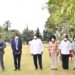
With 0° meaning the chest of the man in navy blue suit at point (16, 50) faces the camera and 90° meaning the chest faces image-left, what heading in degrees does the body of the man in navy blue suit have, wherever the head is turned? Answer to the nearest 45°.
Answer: approximately 0°

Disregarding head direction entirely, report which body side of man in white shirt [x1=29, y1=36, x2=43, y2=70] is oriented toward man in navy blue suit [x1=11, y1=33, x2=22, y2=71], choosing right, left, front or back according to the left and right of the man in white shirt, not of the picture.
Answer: right

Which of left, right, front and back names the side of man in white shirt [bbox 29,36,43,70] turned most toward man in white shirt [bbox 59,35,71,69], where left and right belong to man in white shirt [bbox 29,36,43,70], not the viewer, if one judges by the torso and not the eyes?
left

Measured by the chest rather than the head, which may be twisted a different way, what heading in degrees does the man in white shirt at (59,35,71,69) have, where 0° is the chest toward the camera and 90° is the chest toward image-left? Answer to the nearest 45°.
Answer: approximately 0°

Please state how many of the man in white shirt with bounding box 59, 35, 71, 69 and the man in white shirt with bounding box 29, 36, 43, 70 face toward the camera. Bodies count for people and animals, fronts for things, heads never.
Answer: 2

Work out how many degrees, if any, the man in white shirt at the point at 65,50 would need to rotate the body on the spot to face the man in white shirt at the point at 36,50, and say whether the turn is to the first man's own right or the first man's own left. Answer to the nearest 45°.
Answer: approximately 90° to the first man's own right

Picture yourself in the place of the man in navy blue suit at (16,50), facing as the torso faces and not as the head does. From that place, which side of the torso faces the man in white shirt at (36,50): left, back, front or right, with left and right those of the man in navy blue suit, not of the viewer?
left
